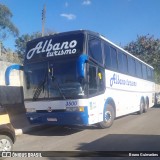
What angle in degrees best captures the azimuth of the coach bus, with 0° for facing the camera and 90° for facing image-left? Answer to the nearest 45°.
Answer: approximately 45°

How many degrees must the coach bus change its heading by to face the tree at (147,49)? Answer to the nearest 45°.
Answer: approximately 135° to its right
